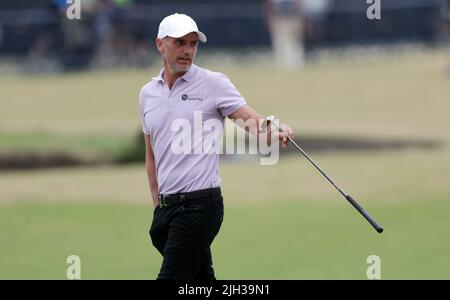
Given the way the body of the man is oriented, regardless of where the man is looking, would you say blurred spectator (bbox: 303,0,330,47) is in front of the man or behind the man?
behind

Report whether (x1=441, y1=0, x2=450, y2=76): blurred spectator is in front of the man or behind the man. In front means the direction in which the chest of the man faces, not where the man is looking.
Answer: behind

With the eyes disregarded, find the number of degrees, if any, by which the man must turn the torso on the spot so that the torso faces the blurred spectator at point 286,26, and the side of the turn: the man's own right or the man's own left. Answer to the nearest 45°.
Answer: approximately 135° to the man's own right

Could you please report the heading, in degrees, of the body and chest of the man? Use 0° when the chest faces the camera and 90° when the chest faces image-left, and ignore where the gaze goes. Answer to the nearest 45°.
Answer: approximately 45°
